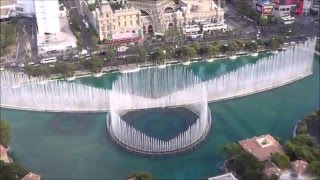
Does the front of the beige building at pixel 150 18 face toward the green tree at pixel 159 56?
yes

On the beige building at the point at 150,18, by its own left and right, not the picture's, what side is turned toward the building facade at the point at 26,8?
right

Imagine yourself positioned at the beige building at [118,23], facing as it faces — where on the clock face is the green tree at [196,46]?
The green tree is roughly at 10 o'clock from the beige building.

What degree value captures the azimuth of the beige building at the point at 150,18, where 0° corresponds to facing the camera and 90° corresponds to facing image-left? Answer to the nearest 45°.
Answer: approximately 0°

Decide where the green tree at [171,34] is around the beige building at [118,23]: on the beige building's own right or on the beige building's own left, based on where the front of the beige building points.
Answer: on the beige building's own left

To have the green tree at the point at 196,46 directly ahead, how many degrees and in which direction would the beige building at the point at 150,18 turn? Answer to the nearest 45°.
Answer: approximately 45° to its left

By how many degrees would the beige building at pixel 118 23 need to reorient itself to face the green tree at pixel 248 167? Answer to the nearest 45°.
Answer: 0° — it already faces it

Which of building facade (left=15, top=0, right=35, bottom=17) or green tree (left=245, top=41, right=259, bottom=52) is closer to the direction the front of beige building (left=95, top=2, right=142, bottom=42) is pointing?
the green tree

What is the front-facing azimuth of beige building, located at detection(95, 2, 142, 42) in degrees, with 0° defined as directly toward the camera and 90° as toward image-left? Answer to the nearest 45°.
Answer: approximately 0°

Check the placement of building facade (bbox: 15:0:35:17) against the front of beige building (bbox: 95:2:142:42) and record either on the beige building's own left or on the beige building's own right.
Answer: on the beige building's own right
